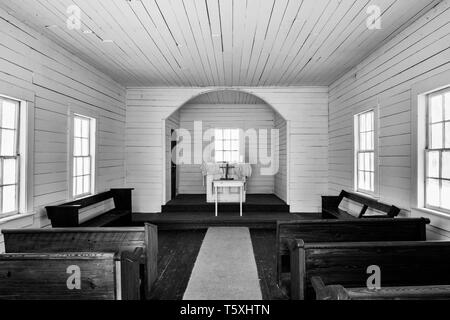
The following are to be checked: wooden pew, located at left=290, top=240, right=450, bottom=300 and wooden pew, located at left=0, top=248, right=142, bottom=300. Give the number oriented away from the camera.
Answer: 2

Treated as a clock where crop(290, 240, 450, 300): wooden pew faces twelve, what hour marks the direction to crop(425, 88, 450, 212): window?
The window is roughly at 1 o'clock from the wooden pew.

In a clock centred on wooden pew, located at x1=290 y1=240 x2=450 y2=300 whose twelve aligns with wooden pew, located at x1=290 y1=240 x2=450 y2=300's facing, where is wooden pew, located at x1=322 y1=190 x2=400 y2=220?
wooden pew, located at x1=322 y1=190 x2=400 y2=220 is roughly at 12 o'clock from wooden pew, located at x1=290 y1=240 x2=450 y2=300.

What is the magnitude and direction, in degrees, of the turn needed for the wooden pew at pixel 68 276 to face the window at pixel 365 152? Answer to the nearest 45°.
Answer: approximately 90° to its right

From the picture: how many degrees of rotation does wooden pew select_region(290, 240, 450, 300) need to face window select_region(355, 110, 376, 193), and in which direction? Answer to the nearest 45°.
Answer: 0° — it already faces it

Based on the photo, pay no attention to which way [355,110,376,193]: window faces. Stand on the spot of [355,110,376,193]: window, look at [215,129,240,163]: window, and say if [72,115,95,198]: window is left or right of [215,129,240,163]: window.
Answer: left

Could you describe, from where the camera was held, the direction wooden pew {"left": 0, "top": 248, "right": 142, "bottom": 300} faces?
facing away from the viewer

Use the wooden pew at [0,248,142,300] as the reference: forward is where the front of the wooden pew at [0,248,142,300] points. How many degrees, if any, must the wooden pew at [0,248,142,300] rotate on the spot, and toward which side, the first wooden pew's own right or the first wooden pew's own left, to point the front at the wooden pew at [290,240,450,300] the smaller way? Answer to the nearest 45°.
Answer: approximately 135° to the first wooden pew's own right

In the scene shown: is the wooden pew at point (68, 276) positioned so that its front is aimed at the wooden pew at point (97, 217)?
yes

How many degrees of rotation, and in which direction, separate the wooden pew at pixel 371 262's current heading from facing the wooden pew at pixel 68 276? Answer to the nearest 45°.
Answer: approximately 135° to its left

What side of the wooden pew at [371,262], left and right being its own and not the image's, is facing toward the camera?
back

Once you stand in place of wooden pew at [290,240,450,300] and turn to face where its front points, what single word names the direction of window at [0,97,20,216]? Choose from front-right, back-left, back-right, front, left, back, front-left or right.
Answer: left
